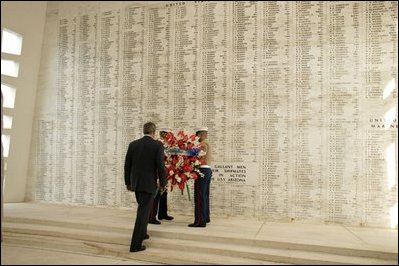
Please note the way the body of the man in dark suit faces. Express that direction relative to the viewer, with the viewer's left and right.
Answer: facing away from the viewer and to the right of the viewer

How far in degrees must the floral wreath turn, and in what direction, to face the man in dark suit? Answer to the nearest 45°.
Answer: approximately 45° to its right

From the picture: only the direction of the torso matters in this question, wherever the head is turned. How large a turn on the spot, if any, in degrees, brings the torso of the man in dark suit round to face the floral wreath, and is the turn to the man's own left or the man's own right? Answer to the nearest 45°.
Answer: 0° — they already face it

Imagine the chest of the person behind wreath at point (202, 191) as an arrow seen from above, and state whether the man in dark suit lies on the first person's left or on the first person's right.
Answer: on the first person's left

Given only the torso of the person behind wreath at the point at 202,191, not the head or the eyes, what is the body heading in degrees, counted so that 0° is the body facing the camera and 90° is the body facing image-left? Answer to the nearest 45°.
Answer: approximately 90°

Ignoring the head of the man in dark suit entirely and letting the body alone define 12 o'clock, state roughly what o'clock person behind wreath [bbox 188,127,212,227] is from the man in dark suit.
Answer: The person behind wreath is roughly at 12 o'clock from the man in dark suit.

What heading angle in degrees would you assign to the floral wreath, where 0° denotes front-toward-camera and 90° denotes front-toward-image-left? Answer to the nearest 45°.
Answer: approximately 0°
